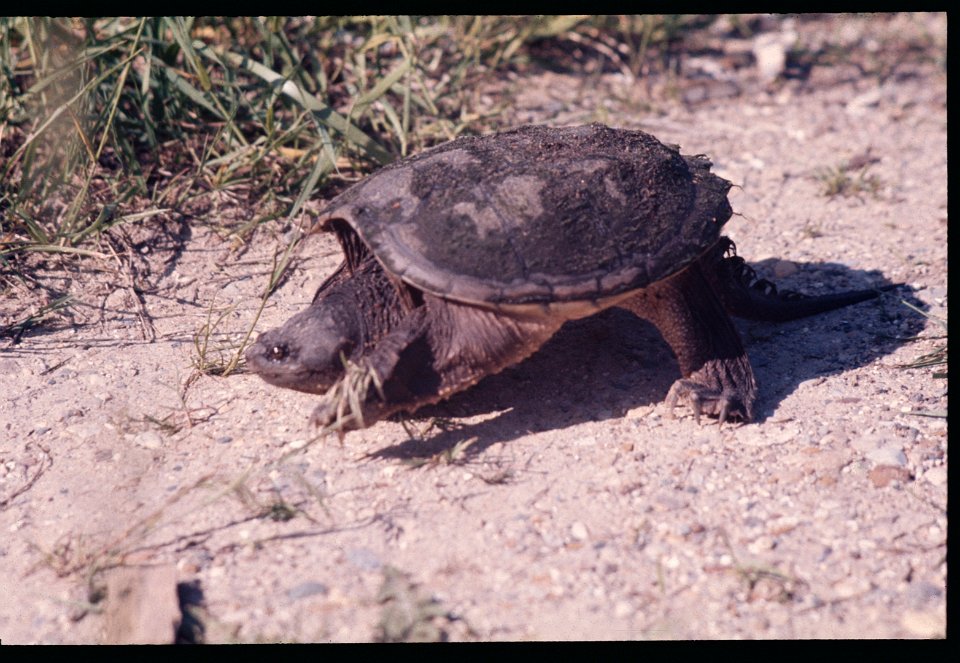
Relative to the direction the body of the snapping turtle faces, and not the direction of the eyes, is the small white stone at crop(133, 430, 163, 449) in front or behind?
in front

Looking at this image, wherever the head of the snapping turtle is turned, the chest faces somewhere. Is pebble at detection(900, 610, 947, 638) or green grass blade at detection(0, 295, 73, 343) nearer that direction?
the green grass blade

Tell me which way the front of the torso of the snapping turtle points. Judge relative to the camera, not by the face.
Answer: to the viewer's left

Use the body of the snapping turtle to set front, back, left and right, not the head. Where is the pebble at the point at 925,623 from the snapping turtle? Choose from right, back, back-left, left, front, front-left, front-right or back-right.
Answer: back-left

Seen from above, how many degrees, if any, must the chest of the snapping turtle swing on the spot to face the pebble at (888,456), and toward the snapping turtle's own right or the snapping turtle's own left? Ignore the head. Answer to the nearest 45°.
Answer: approximately 180°

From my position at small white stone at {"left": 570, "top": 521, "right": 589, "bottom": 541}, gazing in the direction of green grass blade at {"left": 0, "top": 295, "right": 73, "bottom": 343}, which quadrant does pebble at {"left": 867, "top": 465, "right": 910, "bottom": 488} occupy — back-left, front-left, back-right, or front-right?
back-right

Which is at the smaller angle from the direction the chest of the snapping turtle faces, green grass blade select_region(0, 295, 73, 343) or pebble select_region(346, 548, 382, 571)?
the green grass blade

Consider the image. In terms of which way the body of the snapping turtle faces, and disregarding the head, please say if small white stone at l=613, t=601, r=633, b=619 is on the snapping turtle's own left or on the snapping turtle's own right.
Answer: on the snapping turtle's own left

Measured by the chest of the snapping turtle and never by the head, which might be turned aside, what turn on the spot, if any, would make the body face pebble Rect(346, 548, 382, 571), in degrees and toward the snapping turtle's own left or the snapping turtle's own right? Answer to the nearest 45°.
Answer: approximately 45° to the snapping turtle's own left

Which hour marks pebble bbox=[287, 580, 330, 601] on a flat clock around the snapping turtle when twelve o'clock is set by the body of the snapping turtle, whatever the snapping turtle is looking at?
The pebble is roughly at 10 o'clock from the snapping turtle.
